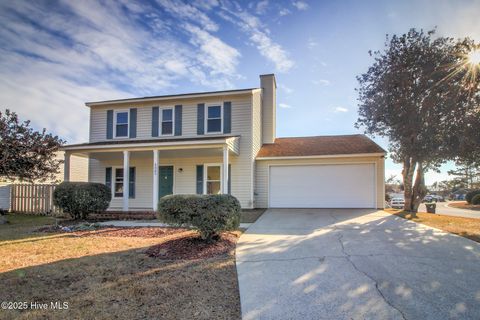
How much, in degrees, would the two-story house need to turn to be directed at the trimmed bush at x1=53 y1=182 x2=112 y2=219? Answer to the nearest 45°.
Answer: approximately 45° to its right

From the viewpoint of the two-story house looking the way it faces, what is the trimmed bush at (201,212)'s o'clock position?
The trimmed bush is roughly at 12 o'clock from the two-story house.

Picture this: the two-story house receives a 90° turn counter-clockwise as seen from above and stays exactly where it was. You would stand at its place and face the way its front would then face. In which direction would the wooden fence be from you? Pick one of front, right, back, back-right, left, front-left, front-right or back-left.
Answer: back

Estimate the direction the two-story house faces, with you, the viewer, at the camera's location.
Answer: facing the viewer

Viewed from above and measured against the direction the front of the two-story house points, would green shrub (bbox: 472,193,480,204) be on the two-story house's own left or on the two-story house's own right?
on the two-story house's own left
